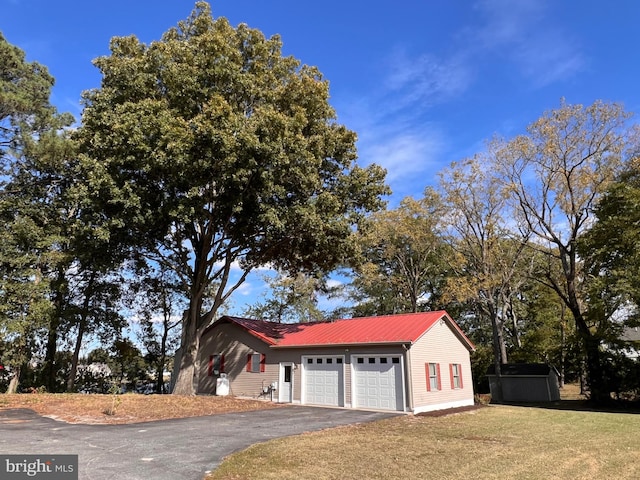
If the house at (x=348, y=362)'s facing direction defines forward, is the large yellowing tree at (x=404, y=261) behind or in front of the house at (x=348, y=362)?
behind

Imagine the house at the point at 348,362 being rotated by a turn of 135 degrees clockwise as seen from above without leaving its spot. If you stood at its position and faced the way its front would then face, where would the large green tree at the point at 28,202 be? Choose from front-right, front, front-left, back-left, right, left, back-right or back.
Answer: left

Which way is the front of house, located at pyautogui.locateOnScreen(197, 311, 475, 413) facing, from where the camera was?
facing the viewer and to the left of the viewer

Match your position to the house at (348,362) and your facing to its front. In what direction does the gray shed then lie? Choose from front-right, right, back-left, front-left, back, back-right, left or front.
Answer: back
